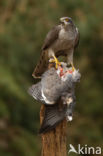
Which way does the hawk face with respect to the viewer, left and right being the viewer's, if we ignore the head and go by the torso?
facing the viewer and to the right of the viewer
